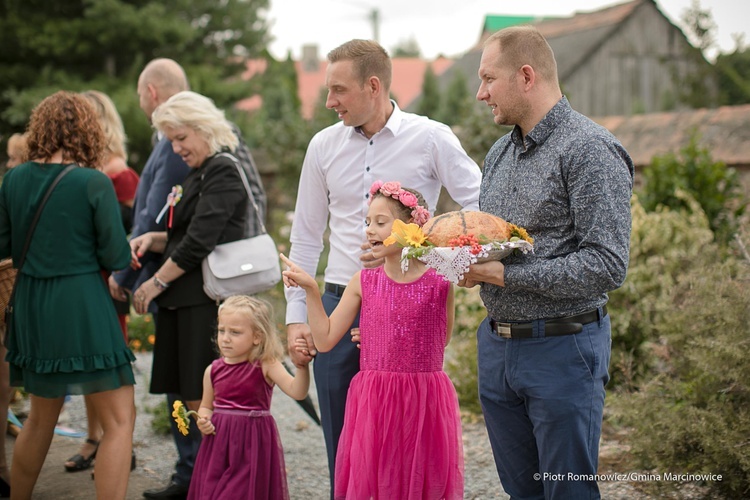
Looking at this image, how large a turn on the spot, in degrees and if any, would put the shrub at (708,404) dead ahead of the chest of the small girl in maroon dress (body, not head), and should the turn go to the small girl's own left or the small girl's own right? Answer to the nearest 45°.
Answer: approximately 135° to the small girl's own left

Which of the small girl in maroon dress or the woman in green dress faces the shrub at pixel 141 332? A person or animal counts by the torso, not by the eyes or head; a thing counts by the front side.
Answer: the woman in green dress

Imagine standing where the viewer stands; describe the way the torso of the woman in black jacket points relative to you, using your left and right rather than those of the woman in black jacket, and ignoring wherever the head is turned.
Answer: facing to the left of the viewer

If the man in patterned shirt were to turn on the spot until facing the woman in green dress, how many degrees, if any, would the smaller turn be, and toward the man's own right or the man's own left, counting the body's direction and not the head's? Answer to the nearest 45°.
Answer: approximately 45° to the man's own right

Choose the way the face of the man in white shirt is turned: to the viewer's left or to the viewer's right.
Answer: to the viewer's left

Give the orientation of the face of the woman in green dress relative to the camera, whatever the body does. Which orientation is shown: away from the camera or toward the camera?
away from the camera

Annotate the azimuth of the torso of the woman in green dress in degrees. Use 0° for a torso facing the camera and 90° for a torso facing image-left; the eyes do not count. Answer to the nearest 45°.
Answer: approximately 180°

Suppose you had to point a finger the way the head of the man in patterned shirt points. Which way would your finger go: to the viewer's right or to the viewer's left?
to the viewer's left

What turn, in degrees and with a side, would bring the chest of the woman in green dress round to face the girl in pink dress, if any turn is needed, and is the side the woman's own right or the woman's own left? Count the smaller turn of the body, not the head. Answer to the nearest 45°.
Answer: approximately 135° to the woman's own right

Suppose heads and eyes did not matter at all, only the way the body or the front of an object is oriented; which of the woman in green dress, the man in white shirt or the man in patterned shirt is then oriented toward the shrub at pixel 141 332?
the woman in green dress

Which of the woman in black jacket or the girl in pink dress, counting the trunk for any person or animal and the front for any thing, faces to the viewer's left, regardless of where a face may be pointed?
the woman in black jacket
